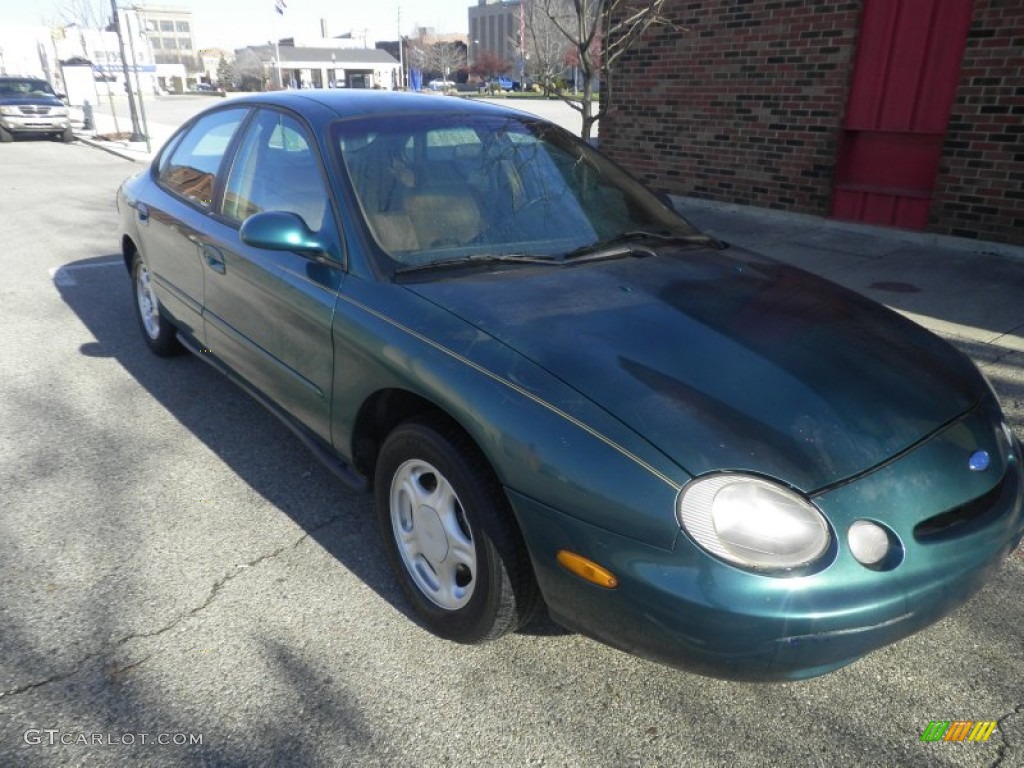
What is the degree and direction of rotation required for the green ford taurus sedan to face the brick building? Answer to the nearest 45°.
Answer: approximately 135° to its left

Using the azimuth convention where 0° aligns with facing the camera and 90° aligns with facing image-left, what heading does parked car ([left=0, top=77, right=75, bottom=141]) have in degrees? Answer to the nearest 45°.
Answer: approximately 0°

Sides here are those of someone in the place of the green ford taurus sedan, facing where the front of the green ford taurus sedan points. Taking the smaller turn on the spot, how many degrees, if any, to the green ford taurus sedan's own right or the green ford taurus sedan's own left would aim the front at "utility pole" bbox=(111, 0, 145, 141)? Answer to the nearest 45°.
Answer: approximately 180°

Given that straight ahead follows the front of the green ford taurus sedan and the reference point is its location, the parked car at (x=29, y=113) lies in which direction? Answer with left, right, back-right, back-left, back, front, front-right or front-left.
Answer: back

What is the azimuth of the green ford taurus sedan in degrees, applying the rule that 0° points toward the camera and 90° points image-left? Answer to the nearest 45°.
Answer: approximately 315°

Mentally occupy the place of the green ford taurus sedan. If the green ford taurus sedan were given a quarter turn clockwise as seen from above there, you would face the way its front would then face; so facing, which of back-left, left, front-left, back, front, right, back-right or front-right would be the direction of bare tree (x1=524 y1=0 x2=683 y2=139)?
back-right
